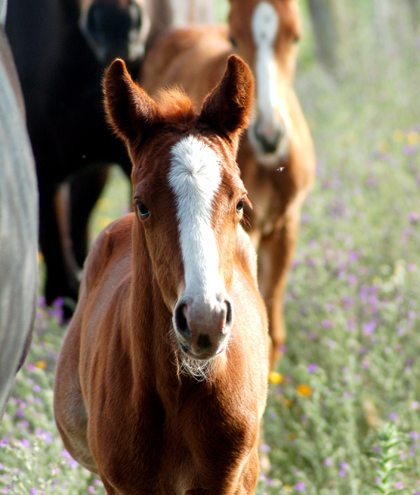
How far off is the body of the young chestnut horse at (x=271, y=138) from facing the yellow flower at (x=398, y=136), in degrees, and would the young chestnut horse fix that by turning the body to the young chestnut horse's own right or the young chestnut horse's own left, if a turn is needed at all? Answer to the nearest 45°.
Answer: approximately 90° to the young chestnut horse's own left

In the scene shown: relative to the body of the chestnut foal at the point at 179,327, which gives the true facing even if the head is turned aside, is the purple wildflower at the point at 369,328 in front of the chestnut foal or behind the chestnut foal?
behind

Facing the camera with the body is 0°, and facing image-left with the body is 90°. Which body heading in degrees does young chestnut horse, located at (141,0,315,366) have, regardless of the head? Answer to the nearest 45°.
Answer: approximately 315°

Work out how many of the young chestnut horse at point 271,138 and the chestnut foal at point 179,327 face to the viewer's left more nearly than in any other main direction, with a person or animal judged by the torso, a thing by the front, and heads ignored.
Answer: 0

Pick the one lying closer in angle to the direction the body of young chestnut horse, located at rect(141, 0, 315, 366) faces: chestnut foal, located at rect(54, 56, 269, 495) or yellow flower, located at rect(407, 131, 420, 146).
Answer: the chestnut foal

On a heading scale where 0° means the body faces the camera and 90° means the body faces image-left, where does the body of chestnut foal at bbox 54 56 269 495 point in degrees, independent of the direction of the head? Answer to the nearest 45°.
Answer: approximately 0°

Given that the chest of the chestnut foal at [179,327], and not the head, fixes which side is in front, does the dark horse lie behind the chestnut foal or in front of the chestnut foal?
behind
